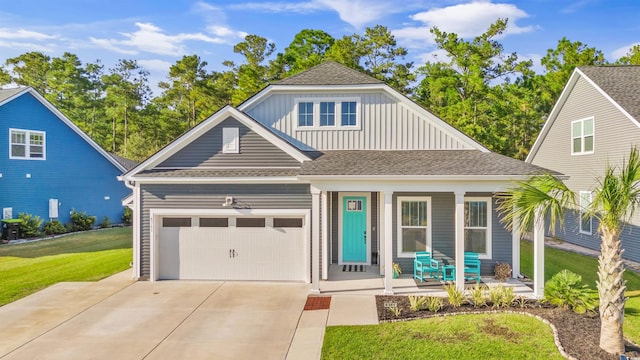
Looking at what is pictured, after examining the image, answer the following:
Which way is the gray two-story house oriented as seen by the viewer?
toward the camera

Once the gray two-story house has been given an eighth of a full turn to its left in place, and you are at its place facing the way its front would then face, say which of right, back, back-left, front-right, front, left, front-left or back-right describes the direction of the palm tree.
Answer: front

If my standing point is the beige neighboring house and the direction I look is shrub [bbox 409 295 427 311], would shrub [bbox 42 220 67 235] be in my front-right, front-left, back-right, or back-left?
front-right

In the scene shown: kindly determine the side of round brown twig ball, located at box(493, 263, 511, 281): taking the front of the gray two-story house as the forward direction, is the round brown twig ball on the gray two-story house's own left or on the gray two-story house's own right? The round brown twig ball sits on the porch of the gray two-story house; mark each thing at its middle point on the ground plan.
on the gray two-story house's own left

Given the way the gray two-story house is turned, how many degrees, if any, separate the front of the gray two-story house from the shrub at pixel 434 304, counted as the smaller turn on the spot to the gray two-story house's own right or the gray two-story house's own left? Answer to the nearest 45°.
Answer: approximately 45° to the gray two-story house's own left

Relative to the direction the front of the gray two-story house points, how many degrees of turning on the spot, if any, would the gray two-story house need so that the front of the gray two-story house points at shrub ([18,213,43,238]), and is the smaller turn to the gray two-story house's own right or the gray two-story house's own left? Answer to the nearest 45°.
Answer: approximately 135° to the gray two-story house's own right

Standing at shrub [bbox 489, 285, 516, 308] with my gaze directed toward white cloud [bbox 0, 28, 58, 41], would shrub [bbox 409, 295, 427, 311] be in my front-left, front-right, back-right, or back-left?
front-left

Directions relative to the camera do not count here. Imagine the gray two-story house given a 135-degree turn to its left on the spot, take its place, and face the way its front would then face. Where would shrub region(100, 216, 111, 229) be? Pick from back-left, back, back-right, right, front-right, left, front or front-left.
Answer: left

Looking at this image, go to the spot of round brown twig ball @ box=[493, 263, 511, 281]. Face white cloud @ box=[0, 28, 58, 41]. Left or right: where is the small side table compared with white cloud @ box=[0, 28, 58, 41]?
left

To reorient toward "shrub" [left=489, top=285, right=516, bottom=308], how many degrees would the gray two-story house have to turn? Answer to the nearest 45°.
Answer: approximately 45° to its left

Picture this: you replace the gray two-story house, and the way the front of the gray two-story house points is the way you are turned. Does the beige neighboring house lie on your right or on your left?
on your left

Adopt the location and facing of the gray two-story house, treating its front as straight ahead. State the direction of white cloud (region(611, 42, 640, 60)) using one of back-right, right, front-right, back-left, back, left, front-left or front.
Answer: back-left

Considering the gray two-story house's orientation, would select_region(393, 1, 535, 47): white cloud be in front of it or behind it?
behind

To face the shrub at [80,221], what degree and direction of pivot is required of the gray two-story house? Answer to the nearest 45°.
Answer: approximately 135° to its right

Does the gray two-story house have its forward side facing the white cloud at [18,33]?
no
